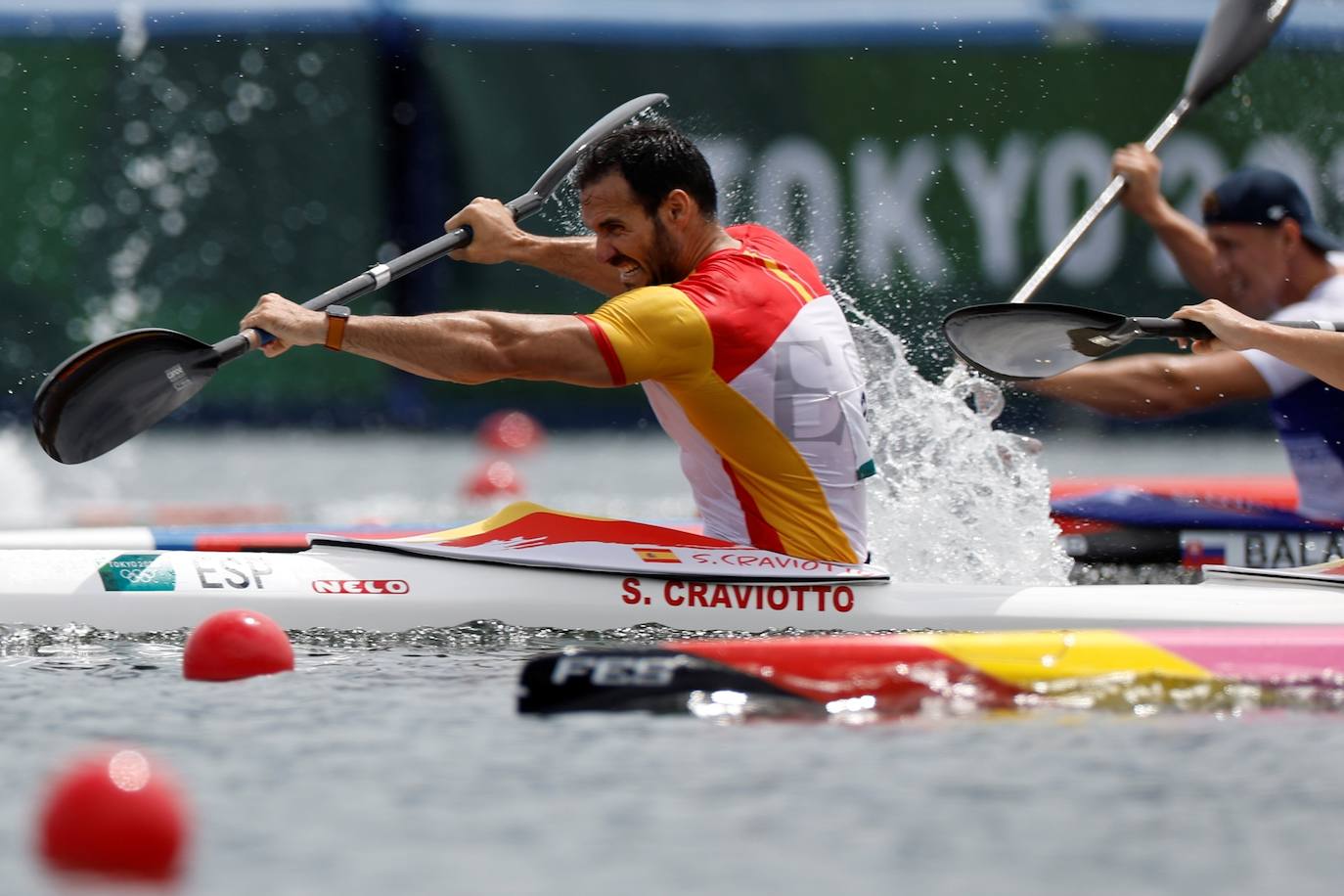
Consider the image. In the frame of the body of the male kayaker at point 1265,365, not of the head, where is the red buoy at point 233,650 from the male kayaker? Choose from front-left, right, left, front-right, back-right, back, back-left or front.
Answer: front-left

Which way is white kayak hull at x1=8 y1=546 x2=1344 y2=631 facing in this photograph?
to the viewer's left

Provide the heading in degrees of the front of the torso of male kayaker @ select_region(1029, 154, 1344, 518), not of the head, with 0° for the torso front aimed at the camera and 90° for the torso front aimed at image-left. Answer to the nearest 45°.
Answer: approximately 90°

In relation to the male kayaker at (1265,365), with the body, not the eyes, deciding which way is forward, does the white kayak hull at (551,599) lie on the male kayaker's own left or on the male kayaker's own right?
on the male kayaker's own left

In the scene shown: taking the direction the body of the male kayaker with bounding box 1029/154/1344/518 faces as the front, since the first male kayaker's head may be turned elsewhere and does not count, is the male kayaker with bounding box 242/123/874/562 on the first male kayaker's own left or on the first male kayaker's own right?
on the first male kayaker's own left

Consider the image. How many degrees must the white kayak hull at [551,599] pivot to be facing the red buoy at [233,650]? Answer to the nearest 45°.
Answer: approximately 45° to its left

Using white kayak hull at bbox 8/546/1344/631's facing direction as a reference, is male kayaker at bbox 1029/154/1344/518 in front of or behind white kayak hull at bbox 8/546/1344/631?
behind

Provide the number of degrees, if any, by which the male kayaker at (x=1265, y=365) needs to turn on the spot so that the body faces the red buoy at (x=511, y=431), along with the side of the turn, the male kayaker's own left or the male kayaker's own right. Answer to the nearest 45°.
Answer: approximately 45° to the male kayaker's own right

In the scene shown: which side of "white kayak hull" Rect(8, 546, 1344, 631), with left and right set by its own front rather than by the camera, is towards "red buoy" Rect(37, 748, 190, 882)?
left

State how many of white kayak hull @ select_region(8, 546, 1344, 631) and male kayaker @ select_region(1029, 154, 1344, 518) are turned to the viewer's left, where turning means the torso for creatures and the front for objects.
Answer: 2

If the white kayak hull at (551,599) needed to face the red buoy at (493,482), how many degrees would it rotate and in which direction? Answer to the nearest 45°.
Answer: approximately 90° to its right
